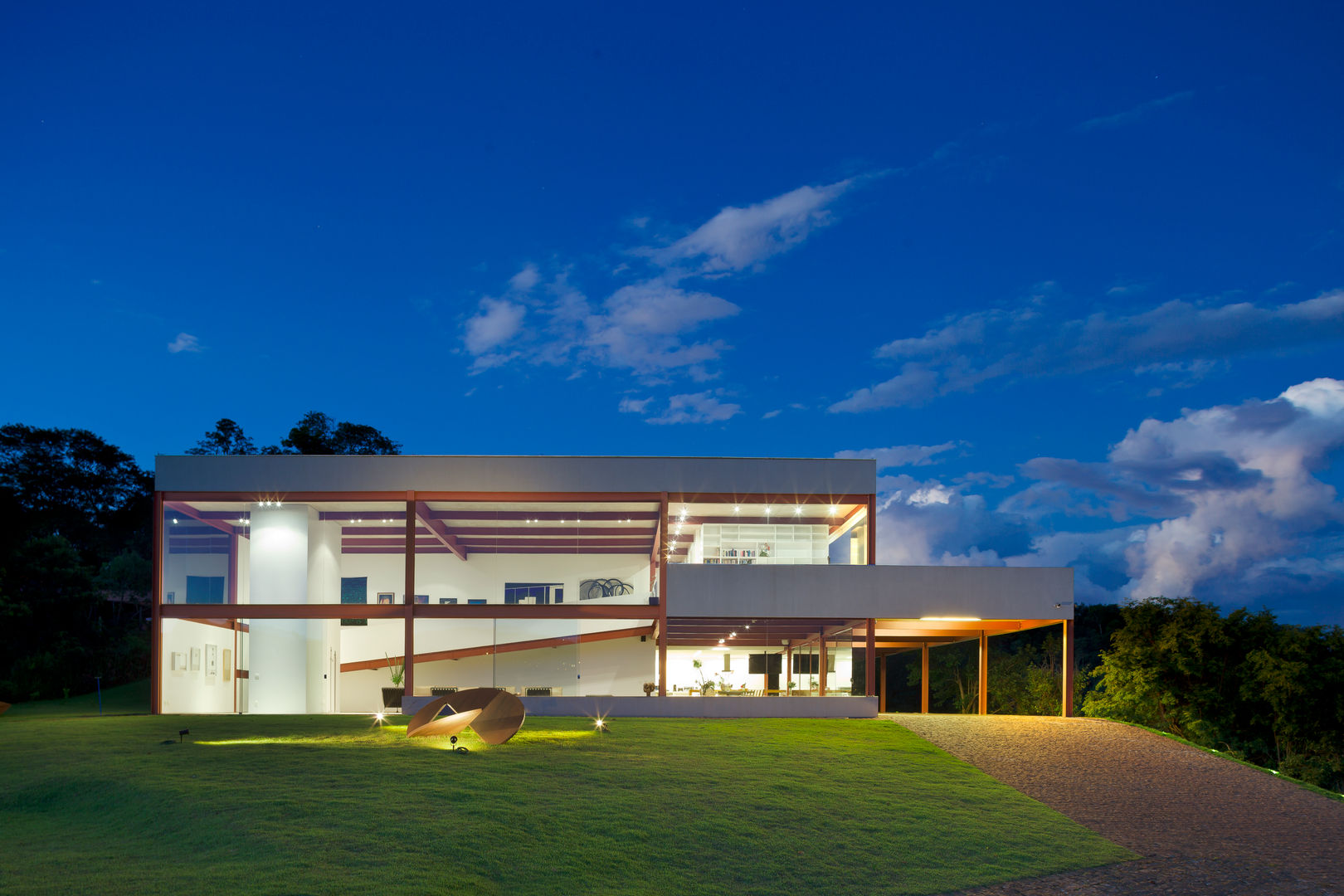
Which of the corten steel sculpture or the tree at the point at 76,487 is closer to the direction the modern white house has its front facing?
the corten steel sculpture

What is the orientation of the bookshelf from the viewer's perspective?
toward the camera

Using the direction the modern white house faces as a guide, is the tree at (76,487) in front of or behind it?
behind

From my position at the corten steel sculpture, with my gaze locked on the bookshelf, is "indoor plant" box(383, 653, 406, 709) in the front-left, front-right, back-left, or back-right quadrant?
front-left

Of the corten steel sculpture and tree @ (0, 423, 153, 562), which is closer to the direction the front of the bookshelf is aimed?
the corten steel sculpture

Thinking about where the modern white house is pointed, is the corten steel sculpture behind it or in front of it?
in front

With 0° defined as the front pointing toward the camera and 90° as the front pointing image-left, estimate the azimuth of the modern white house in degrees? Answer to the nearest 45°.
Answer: approximately 0°
